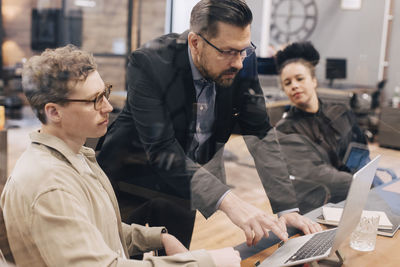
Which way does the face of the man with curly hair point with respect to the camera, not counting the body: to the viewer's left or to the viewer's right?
to the viewer's right

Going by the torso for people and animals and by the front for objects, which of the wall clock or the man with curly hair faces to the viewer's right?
the man with curly hair

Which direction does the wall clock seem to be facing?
toward the camera

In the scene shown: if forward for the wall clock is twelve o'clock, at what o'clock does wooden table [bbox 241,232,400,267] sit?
The wooden table is roughly at 12 o'clock from the wall clock.

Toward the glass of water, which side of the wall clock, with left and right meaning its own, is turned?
front

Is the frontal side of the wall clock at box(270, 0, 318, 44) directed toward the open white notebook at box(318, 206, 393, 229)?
yes

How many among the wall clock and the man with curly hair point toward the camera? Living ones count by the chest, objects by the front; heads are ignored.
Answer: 1

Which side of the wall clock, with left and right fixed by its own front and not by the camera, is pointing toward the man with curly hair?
front

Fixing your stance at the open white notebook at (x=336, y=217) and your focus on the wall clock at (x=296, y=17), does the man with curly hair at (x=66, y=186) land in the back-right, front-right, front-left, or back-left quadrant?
back-left

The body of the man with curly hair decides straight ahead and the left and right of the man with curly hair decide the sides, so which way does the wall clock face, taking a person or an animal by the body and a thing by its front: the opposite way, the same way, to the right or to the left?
to the right

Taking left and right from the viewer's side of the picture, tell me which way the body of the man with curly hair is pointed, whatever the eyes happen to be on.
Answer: facing to the right of the viewer
